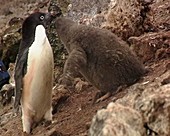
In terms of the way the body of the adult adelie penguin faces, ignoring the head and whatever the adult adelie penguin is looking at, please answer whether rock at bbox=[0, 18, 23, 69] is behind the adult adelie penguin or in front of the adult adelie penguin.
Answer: behind

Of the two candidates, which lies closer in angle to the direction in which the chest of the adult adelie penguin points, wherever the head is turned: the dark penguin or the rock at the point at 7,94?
the dark penguin

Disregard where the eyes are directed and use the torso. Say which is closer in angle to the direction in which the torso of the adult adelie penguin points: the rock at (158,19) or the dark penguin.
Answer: the dark penguin

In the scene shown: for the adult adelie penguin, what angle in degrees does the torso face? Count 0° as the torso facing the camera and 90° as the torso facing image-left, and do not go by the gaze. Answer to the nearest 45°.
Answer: approximately 315°
